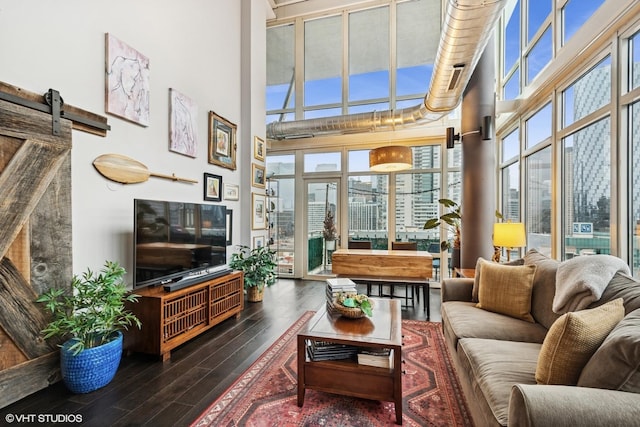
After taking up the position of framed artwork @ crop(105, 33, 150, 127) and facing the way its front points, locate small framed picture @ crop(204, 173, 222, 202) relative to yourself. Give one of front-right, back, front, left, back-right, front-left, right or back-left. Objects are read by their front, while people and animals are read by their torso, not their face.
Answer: left

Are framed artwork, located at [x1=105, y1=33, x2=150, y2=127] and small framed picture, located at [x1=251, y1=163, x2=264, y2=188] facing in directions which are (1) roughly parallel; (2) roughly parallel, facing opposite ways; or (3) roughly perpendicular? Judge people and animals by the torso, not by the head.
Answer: roughly parallel

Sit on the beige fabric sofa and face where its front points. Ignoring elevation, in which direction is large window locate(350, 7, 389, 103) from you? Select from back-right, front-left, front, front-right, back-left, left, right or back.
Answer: right

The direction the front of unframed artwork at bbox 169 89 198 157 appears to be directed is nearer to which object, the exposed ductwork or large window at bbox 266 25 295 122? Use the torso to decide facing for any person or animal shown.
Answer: the exposed ductwork

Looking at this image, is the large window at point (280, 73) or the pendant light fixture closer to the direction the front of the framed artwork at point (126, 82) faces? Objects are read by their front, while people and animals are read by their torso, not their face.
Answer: the pendant light fixture

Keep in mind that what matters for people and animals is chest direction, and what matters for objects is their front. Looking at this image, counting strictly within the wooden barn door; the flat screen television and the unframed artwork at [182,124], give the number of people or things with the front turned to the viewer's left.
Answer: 0

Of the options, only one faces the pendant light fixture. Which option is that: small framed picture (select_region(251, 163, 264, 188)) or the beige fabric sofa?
the small framed picture

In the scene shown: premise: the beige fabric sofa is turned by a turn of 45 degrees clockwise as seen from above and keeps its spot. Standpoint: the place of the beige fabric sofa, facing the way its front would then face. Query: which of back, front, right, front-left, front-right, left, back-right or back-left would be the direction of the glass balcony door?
front-right

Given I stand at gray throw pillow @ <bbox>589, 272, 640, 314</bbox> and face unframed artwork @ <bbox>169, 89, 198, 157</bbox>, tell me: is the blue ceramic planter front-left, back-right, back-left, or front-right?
front-left

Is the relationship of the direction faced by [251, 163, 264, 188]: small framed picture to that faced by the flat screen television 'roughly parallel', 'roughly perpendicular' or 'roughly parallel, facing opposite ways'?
roughly parallel

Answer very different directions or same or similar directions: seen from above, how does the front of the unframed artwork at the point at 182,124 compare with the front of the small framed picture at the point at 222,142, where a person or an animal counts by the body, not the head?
same or similar directions

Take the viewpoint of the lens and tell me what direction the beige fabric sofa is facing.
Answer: facing the viewer and to the left of the viewer

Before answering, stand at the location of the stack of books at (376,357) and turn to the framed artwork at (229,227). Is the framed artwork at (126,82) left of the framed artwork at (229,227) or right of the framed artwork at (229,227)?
left

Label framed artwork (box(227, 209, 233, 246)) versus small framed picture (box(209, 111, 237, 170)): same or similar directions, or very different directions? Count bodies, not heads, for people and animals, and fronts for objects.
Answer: same or similar directions

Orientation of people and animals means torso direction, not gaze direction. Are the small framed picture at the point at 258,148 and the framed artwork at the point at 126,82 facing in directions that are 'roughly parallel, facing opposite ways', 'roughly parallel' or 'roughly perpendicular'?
roughly parallel

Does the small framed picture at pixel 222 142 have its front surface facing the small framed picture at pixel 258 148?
no

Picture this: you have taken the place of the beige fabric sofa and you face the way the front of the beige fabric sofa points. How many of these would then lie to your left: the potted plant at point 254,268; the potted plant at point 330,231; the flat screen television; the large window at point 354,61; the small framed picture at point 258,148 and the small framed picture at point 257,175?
0
